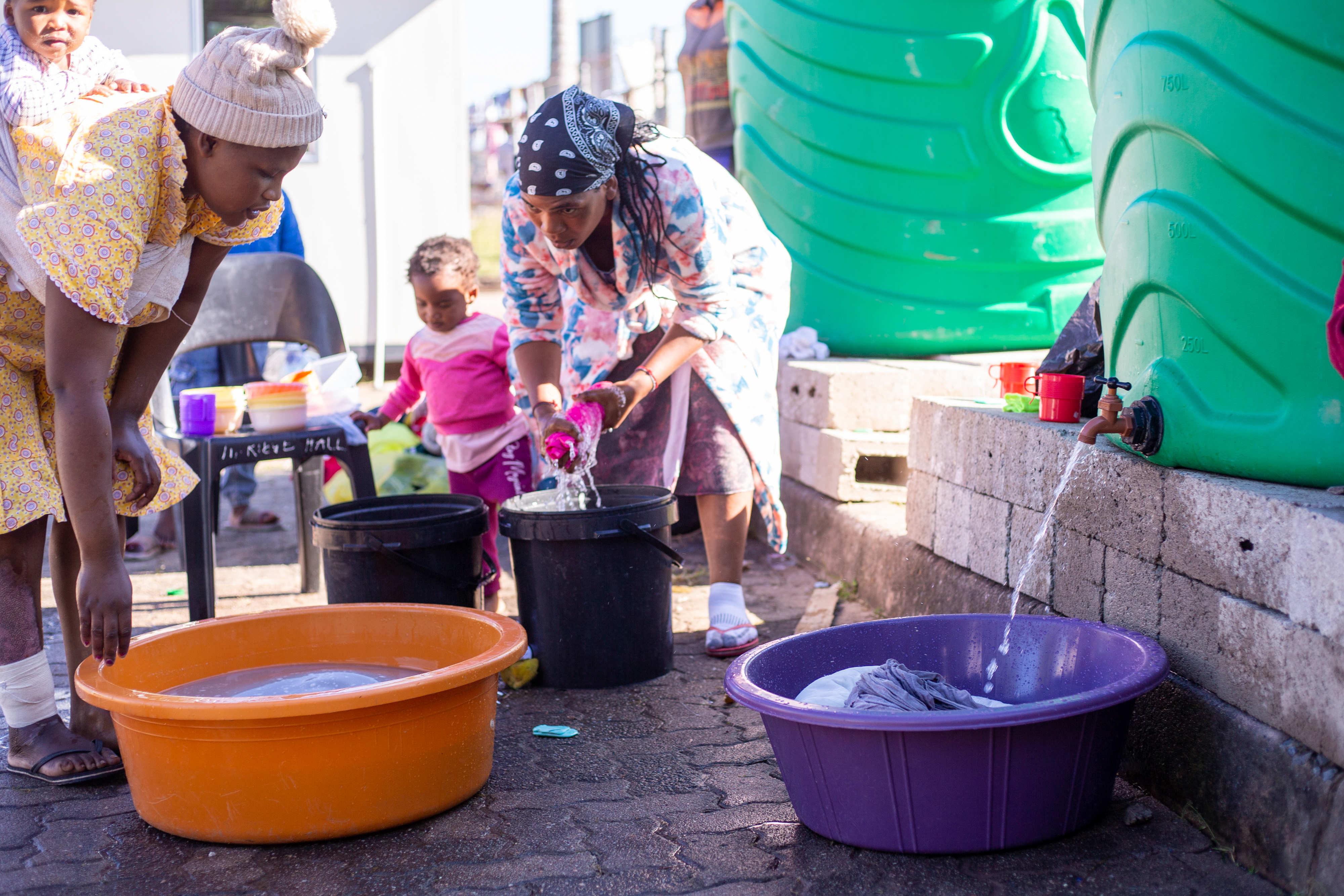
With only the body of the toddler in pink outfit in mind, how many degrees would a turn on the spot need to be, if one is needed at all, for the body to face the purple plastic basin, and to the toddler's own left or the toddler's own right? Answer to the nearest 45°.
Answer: approximately 45° to the toddler's own left

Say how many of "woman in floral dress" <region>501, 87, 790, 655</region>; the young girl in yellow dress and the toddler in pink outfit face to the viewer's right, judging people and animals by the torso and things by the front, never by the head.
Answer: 1

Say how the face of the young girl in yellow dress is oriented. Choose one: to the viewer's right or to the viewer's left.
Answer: to the viewer's right

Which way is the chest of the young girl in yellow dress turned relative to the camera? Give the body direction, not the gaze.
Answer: to the viewer's right

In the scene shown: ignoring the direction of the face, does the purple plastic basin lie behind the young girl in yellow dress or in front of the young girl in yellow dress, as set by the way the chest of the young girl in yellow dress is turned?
in front

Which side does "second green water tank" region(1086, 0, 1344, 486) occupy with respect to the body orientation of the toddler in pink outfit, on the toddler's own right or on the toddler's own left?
on the toddler's own left

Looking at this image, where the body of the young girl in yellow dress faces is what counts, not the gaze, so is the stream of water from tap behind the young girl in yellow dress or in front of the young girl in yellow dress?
in front

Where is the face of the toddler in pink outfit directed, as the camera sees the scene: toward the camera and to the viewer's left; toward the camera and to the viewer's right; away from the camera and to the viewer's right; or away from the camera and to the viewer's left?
toward the camera and to the viewer's left

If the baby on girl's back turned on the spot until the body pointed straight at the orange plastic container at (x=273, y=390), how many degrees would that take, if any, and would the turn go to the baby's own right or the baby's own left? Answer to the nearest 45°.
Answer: approximately 90° to the baby's own left

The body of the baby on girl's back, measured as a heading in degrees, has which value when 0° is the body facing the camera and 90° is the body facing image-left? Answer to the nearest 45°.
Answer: approximately 315°

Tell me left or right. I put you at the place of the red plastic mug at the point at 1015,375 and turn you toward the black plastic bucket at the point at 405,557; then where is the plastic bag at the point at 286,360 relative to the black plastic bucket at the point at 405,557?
right

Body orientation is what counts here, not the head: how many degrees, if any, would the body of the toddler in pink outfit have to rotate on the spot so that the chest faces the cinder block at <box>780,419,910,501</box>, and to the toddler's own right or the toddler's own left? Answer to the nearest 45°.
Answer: approximately 135° to the toddler's own left

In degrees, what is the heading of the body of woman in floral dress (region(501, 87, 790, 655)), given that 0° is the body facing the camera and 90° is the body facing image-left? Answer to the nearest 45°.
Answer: approximately 45°

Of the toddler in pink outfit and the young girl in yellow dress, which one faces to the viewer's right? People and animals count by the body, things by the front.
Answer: the young girl in yellow dress
